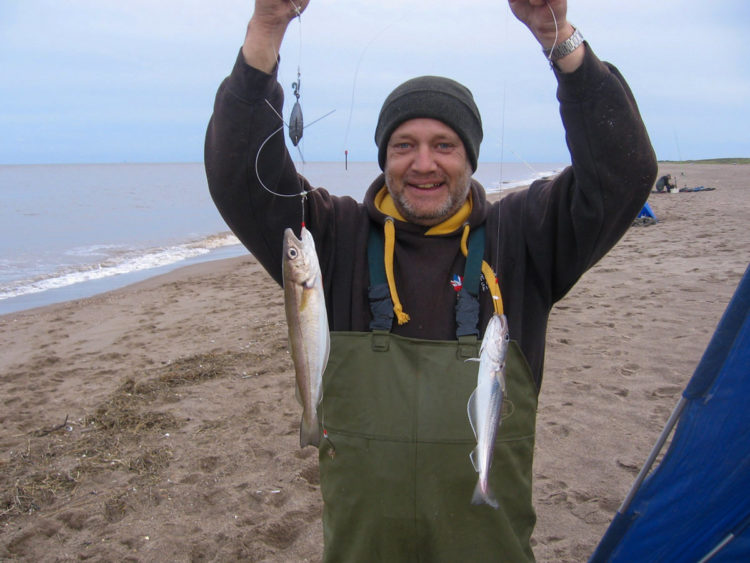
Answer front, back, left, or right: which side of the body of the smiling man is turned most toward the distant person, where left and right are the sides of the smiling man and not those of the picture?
back

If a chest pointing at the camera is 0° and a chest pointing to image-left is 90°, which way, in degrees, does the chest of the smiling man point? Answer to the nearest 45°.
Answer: approximately 0°

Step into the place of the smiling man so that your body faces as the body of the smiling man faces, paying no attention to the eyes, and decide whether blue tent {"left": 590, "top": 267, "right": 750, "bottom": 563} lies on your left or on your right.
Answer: on your left
